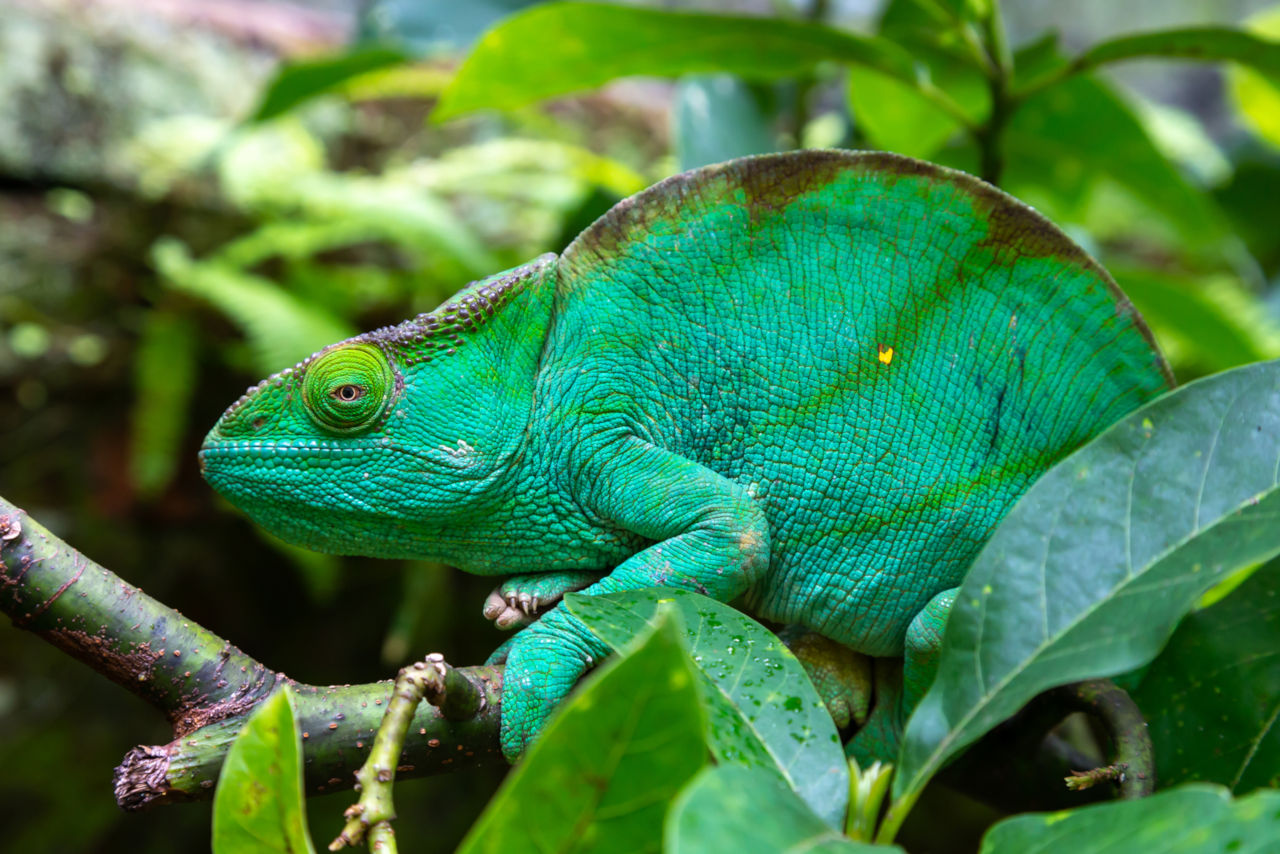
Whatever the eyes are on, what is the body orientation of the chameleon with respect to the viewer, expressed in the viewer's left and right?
facing to the left of the viewer

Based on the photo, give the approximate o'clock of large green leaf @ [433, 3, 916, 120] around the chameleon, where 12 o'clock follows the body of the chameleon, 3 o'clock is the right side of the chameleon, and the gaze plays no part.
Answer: The large green leaf is roughly at 2 o'clock from the chameleon.

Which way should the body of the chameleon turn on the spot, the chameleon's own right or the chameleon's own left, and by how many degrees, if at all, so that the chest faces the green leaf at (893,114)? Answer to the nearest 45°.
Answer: approximately 90° to the chameleon's own right

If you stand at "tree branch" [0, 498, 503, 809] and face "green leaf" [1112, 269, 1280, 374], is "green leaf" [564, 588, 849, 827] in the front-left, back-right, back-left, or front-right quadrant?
front-right

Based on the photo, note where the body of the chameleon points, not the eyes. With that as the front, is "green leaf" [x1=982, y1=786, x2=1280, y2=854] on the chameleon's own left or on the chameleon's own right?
on the chameleon's own left

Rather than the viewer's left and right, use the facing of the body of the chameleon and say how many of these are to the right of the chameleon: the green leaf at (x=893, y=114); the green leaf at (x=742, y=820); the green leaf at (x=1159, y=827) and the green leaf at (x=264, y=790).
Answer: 1

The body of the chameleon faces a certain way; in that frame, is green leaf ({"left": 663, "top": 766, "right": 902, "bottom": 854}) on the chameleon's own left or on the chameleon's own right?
on the chameleon's own left

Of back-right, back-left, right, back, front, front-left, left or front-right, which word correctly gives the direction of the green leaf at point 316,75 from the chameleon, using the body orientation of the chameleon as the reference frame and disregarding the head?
front-right

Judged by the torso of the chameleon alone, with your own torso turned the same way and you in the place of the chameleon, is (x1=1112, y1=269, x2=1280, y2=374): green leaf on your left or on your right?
on your right

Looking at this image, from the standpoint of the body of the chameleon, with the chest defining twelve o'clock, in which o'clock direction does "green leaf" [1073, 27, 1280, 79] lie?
The green leaf is roughly at 4 o'clock from the chameleon.

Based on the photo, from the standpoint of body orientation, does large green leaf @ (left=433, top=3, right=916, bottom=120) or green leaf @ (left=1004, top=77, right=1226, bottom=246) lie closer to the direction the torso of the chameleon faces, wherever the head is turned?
the large green leaf

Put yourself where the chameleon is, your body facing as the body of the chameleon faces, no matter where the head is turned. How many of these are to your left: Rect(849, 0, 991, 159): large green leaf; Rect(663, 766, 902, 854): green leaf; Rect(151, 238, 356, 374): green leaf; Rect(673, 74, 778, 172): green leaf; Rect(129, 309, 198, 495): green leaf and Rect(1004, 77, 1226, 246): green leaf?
1
